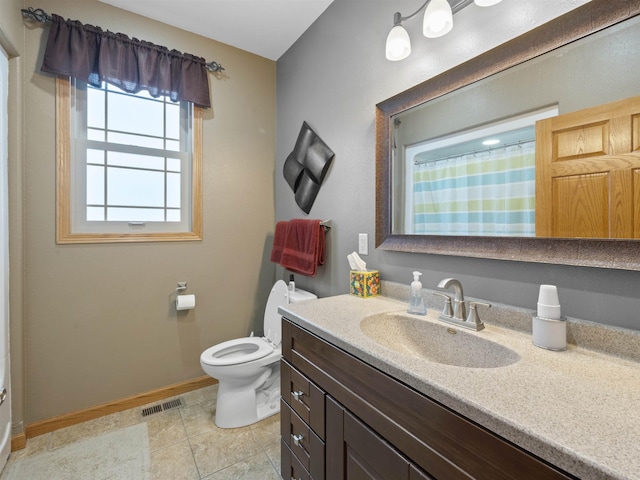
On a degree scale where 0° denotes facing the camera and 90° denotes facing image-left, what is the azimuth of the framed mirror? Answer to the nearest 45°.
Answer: approximately 45°

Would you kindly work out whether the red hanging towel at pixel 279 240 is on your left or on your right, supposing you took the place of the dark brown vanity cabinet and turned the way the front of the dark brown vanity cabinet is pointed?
on your right

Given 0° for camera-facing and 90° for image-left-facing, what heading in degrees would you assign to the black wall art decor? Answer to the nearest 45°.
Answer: approximately 45°

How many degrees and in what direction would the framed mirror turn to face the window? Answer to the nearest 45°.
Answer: approximately 45° to its right

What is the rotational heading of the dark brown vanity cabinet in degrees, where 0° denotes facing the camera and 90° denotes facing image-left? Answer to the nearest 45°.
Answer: approximately 45°

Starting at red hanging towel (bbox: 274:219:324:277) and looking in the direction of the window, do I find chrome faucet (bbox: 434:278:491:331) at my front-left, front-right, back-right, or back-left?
back-left

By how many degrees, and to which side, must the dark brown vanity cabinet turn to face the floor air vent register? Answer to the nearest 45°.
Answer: approximately 90° to its right

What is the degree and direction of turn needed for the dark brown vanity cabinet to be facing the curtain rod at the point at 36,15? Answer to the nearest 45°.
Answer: approximately 45° to its right

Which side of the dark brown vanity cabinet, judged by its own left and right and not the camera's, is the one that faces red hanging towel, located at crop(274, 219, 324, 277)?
right

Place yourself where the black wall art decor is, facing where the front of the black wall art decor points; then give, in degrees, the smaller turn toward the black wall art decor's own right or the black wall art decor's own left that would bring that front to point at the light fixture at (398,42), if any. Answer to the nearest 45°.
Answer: approximately 90° to the black wall art decor's own left
